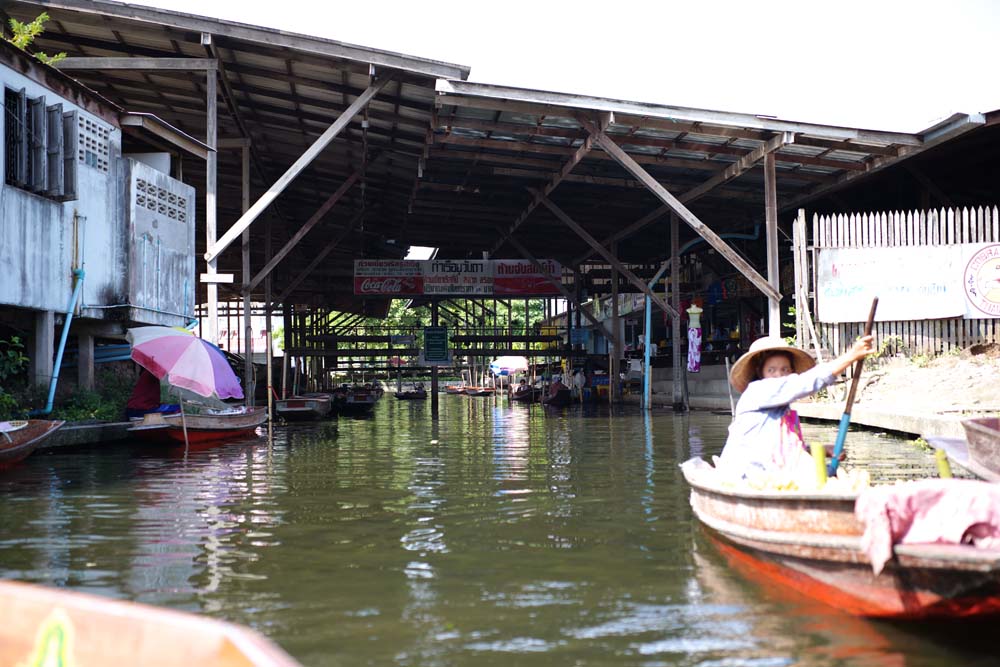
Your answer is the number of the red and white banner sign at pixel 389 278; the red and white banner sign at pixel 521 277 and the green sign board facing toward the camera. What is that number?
3

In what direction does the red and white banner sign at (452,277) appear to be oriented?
toward the camera

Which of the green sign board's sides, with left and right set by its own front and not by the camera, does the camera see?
front

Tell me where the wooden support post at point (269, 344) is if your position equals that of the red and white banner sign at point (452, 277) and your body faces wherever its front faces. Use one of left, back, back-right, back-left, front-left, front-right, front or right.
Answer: front-right

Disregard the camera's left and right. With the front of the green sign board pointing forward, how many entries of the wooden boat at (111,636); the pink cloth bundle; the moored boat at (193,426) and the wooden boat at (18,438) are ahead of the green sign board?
4
